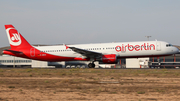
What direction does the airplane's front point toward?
to the viewer's right
